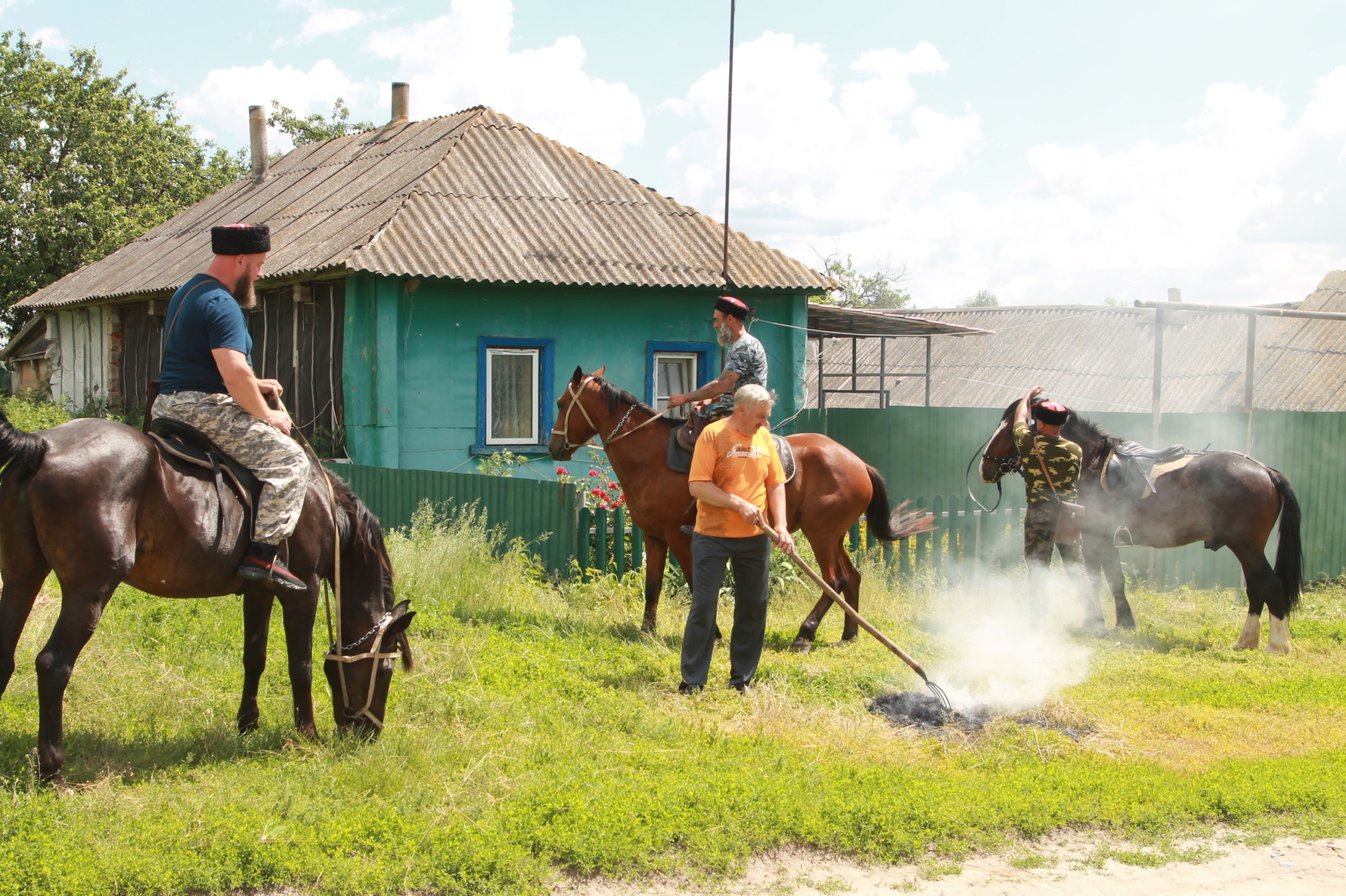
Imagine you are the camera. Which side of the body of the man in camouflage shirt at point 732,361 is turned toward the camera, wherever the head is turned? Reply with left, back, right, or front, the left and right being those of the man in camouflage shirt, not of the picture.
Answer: left

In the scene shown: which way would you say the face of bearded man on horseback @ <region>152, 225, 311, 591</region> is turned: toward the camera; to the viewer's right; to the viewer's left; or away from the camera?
to the viewer's right

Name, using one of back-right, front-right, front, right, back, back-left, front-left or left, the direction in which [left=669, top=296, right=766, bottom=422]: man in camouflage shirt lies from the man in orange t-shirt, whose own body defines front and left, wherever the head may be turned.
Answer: back-left

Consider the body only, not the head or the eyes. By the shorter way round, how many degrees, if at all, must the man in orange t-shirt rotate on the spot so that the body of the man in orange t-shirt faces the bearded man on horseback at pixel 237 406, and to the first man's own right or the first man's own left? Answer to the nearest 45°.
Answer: approximately 90° to the first man's own right

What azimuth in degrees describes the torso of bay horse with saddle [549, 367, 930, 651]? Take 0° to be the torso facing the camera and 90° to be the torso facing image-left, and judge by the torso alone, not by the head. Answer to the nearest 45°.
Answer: approximately 90°

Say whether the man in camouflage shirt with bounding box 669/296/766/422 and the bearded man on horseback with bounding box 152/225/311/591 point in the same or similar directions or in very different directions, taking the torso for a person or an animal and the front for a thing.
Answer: very different directions

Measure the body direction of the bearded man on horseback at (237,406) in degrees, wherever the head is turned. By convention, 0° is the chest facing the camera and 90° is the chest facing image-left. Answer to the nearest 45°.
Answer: approximately 270°

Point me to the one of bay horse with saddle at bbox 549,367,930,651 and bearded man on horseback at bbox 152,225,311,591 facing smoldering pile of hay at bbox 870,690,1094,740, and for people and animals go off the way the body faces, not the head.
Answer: the bearded man on horseback

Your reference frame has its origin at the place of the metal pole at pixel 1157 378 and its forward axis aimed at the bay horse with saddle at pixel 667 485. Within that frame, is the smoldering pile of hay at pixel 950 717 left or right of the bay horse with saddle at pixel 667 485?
left
